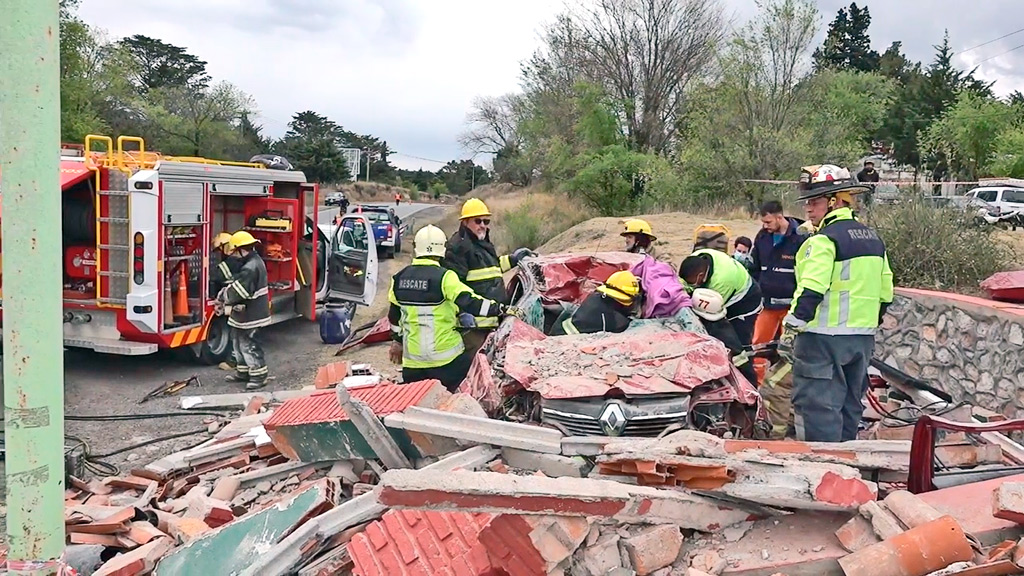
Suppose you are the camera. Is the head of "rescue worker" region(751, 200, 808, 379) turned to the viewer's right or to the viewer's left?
to the viewer's left

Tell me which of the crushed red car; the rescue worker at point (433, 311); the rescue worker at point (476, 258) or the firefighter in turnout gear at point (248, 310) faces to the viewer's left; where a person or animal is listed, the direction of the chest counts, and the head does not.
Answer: the firefighter in turnout gear

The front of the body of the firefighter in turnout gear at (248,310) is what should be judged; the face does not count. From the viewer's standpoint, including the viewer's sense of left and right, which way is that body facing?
facing to the left of the viewer

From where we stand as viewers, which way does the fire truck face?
facing away from the viewer and to the right of the viewer

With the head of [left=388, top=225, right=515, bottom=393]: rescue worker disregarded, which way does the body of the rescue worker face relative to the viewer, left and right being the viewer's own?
facing away from the viewer and to the right of the viewer

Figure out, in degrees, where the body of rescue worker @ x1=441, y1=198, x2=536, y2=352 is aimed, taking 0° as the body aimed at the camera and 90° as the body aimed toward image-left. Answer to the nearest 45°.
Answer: approximately 315°

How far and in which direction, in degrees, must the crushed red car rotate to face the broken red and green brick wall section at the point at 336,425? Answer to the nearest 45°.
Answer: approximately 90° to its right

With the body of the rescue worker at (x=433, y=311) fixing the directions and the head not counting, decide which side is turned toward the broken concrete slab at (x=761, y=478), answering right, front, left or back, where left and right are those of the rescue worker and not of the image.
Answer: right

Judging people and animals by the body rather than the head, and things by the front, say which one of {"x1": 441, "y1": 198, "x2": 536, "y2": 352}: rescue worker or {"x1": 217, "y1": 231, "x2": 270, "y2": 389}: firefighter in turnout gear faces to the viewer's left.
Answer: the firefighter in turnout gear

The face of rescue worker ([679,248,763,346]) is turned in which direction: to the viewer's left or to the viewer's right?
to the viewer's left
